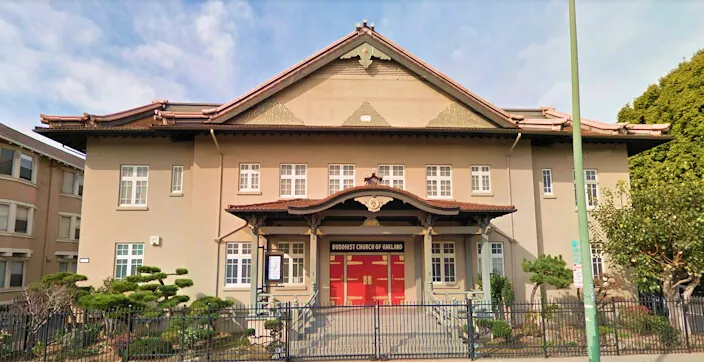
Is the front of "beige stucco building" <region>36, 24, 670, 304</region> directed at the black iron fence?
yes

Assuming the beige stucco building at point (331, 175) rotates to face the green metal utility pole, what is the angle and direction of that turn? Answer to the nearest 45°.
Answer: approximately 45° to its left

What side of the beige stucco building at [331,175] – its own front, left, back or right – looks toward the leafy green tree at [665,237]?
left

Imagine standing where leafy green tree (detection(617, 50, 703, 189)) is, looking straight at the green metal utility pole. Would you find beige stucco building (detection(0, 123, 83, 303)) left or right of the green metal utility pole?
right

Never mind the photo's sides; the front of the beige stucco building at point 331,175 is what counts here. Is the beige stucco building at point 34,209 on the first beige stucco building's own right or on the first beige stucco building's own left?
on the first beige stucco building's own right

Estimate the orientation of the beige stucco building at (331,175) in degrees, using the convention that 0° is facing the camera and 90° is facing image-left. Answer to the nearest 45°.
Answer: approximately 0°

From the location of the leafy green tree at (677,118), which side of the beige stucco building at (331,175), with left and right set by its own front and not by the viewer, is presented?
left

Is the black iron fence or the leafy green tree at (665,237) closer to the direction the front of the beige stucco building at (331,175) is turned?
the black iron fence
